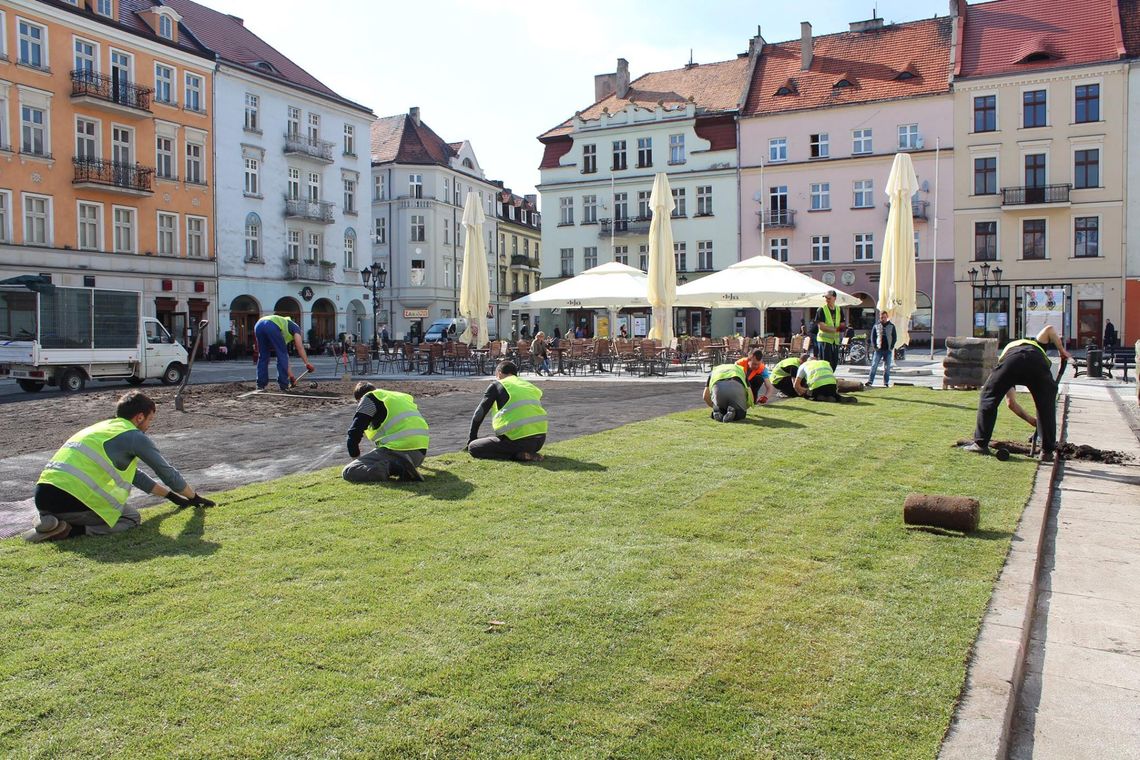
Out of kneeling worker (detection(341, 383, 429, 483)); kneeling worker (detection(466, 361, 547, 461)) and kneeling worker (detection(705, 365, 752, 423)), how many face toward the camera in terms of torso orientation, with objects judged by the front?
0

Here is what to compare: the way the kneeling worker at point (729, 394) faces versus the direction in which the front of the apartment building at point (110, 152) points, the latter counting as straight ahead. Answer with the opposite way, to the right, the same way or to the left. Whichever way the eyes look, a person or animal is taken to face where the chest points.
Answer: to the left

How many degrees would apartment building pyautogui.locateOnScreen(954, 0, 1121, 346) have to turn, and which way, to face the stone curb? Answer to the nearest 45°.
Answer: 0° — it already faces it

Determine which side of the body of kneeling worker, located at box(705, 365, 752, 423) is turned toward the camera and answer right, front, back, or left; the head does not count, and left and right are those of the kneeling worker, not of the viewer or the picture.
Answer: back

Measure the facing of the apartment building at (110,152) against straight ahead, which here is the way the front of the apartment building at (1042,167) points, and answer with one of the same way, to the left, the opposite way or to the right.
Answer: to the left

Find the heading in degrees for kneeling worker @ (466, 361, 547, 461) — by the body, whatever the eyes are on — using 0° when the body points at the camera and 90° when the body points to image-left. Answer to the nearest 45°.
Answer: approximately 135°

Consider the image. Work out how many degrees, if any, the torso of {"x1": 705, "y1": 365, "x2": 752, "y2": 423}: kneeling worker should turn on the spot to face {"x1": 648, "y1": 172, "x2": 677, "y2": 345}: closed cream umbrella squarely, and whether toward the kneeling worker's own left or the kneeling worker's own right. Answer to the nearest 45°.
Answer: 0° — they already face it

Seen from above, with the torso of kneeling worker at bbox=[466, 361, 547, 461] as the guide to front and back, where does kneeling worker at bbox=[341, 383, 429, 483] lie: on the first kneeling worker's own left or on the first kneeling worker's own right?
on the first kneeling worker's own left

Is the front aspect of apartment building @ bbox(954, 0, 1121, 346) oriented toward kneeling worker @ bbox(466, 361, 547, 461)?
yes

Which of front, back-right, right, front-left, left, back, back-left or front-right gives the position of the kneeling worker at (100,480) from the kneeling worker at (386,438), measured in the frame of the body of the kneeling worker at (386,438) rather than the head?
left

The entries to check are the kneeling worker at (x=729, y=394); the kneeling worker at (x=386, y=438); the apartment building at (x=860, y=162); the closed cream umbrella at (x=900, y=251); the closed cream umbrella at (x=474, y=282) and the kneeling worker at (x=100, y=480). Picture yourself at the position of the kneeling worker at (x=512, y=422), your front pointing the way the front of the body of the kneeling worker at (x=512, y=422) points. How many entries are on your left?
2

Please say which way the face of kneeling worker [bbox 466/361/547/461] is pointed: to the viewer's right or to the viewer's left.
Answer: to the viewer's left

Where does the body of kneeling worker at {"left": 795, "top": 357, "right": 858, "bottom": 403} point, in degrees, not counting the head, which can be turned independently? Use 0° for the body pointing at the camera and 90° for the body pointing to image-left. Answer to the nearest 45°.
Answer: approximately 135°

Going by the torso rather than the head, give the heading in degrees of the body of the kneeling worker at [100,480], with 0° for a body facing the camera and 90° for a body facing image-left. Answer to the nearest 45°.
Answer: approximately 225°
